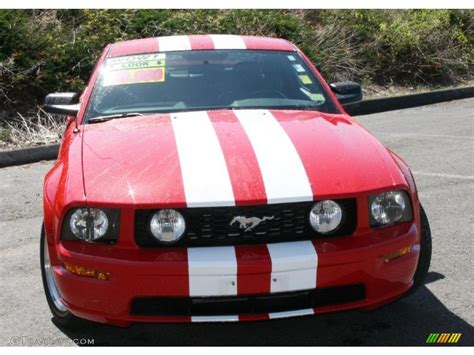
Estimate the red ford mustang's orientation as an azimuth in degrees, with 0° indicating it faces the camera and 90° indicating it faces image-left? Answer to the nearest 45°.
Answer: approximately 0°
